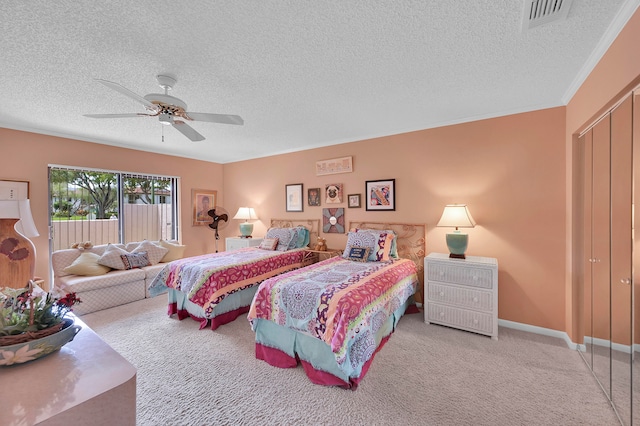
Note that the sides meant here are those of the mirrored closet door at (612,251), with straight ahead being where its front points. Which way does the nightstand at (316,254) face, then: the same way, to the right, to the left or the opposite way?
to the left

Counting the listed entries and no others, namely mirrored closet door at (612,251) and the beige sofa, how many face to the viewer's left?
1

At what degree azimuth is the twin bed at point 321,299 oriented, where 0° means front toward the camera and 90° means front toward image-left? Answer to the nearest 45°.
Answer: approximately 45°

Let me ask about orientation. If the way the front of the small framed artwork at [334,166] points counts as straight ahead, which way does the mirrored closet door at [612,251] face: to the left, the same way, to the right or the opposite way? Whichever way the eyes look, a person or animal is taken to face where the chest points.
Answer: to the right

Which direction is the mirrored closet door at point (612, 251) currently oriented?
to the viewer's left

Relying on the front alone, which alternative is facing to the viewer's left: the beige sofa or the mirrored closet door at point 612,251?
the mirrored closet door

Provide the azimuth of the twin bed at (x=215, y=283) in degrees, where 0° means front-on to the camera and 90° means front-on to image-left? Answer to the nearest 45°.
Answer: approximately 45°

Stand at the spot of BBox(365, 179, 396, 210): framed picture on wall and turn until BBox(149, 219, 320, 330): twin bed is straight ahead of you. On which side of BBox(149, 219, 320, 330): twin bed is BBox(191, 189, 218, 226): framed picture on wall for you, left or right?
right

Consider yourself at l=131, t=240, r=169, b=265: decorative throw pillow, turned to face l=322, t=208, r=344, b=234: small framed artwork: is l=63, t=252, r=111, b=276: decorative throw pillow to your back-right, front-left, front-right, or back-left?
back-right

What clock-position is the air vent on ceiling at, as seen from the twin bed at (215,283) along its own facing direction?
The air vent on ceiling is roughly at 9 o'clock from the twin bed.

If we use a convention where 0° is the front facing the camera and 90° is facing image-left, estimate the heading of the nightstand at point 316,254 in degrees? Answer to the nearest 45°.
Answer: approximately 45°

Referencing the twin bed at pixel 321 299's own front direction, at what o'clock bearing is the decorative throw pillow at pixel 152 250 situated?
The decorative throw pillow is roughly at 3 o'clock from the twin bed.
